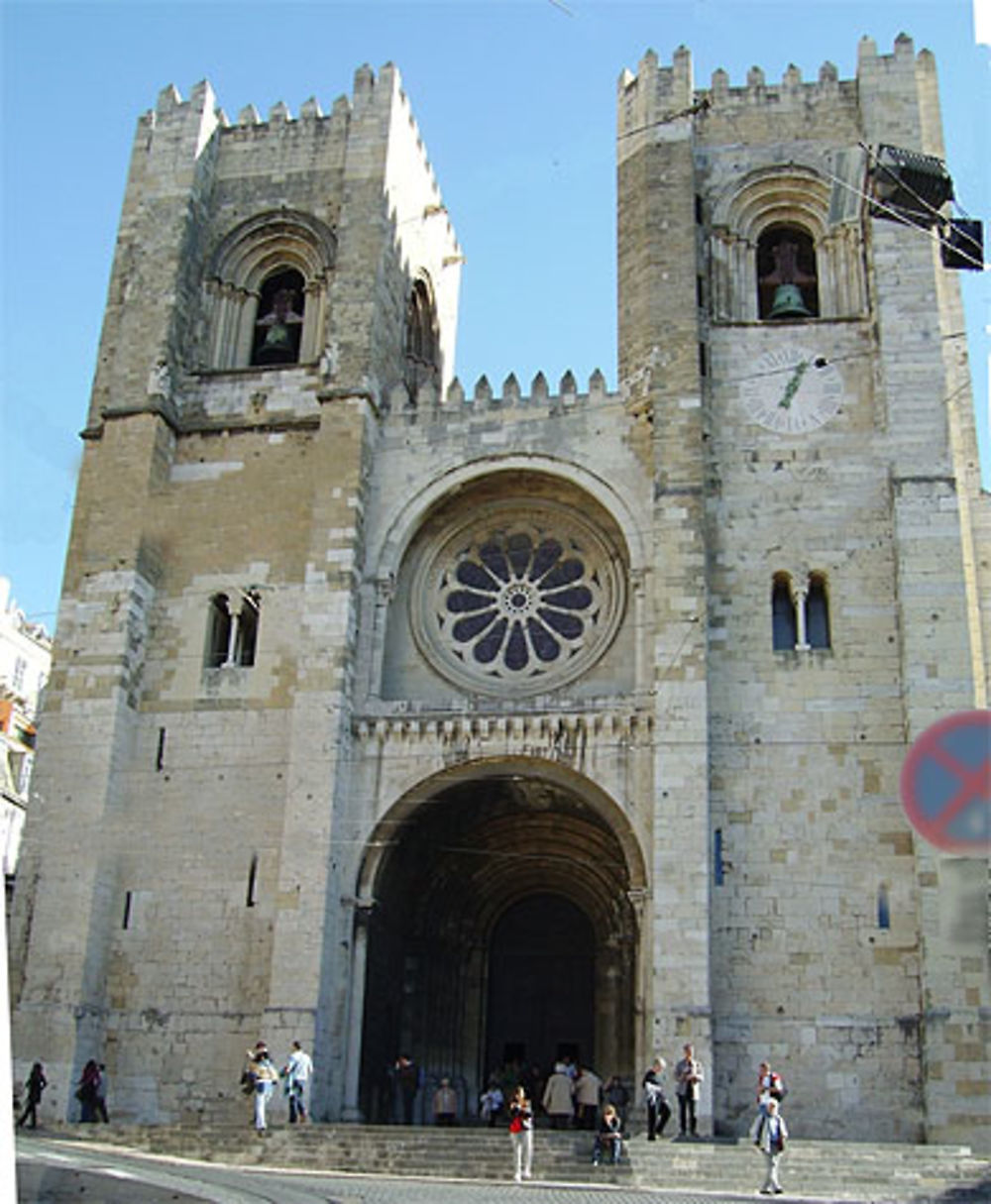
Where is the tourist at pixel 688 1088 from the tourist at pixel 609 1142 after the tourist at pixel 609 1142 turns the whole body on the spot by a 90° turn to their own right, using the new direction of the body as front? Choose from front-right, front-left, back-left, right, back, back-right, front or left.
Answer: back-right

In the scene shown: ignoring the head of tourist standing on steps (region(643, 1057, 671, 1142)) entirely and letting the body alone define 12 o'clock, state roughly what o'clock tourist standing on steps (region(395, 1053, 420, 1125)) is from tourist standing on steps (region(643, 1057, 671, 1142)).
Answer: tourist standing on steps (region(395, 1053, 420, 1125)) is roughly at 3 o'clock from tourist standing on steps (region(643, 1057, 671, 1142)).

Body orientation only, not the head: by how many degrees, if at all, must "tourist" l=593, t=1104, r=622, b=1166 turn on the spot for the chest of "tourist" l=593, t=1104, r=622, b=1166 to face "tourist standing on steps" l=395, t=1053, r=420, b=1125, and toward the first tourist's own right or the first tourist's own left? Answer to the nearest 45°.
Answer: approximately 135° to the first tourist's own right

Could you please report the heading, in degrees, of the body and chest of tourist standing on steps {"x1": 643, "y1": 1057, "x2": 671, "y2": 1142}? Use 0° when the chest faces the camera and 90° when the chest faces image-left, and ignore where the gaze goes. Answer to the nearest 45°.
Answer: approximately 45°

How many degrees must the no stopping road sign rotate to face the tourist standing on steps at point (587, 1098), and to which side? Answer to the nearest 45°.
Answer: approximately 180°

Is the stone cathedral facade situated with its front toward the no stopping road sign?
yes
